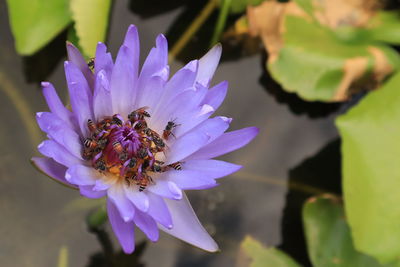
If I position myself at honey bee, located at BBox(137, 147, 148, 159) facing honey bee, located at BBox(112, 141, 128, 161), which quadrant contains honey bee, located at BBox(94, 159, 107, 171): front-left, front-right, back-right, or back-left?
front-left

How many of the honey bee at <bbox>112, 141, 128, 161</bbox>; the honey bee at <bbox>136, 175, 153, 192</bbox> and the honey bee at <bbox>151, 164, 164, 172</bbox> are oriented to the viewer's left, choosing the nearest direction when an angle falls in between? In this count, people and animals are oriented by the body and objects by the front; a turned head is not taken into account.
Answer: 1

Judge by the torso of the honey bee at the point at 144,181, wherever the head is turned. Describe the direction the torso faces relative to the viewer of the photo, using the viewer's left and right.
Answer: facing away from the viewer and to the right of the viewer

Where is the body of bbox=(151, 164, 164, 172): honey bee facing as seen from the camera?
to the viewer's left
